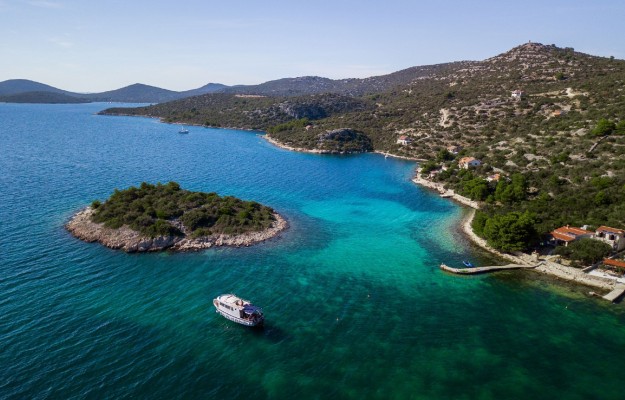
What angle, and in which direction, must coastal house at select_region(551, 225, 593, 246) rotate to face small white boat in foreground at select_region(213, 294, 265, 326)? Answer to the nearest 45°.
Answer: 0° — it already faces it

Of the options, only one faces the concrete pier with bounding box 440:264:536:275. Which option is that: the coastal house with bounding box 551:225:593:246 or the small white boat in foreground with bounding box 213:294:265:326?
the coastal house

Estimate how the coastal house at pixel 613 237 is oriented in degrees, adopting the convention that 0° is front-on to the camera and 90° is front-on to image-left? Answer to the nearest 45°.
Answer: approximately 45°

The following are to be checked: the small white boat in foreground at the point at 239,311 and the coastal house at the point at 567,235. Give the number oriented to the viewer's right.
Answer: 0

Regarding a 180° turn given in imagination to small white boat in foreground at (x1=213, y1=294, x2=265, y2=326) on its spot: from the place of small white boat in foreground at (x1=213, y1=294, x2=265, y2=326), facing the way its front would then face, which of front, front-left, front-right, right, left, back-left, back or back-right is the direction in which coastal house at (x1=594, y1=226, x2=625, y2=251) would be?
front-left

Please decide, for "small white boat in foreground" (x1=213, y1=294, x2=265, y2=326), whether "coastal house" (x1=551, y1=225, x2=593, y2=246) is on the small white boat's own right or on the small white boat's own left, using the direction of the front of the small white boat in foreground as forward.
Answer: on the small white boat's own right

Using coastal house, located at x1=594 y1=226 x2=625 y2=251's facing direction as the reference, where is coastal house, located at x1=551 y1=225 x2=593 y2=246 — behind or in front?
in front

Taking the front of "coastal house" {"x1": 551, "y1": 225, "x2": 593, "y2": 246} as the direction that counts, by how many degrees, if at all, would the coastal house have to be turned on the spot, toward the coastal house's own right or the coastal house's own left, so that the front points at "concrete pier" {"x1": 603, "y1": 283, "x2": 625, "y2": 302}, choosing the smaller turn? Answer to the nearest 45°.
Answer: approximately 90° to the coastal house's own left

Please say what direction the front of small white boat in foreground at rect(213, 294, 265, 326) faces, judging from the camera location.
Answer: facing away from the viewer and to the left of the viewer

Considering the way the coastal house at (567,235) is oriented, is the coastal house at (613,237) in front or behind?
behind

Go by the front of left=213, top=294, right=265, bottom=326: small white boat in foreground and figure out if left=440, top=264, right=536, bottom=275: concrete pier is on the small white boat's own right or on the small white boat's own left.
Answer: on the small white boat's own right

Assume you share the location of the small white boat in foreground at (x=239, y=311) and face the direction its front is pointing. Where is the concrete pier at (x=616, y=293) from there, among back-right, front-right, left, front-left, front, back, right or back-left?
back-right
